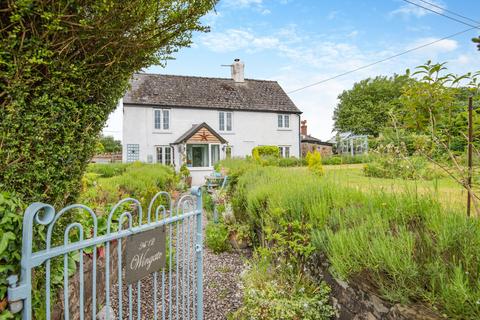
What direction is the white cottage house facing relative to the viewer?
toward the camera

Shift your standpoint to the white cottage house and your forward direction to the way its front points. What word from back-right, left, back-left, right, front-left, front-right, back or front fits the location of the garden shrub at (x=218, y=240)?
front

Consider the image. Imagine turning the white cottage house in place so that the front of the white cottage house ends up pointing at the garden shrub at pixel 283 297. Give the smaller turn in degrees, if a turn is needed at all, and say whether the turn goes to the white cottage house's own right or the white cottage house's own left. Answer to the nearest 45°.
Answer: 0° — it already faces it

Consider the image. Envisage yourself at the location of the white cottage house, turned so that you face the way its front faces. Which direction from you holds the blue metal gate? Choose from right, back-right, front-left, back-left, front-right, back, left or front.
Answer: front

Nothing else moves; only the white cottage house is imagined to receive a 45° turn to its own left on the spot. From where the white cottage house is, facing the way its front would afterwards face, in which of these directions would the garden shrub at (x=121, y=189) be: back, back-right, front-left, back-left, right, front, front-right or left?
front-right

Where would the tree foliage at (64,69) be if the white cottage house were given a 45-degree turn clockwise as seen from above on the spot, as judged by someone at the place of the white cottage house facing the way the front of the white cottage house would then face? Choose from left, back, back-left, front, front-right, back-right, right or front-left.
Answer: front-left

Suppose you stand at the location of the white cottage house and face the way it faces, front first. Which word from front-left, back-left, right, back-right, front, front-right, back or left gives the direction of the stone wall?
front
